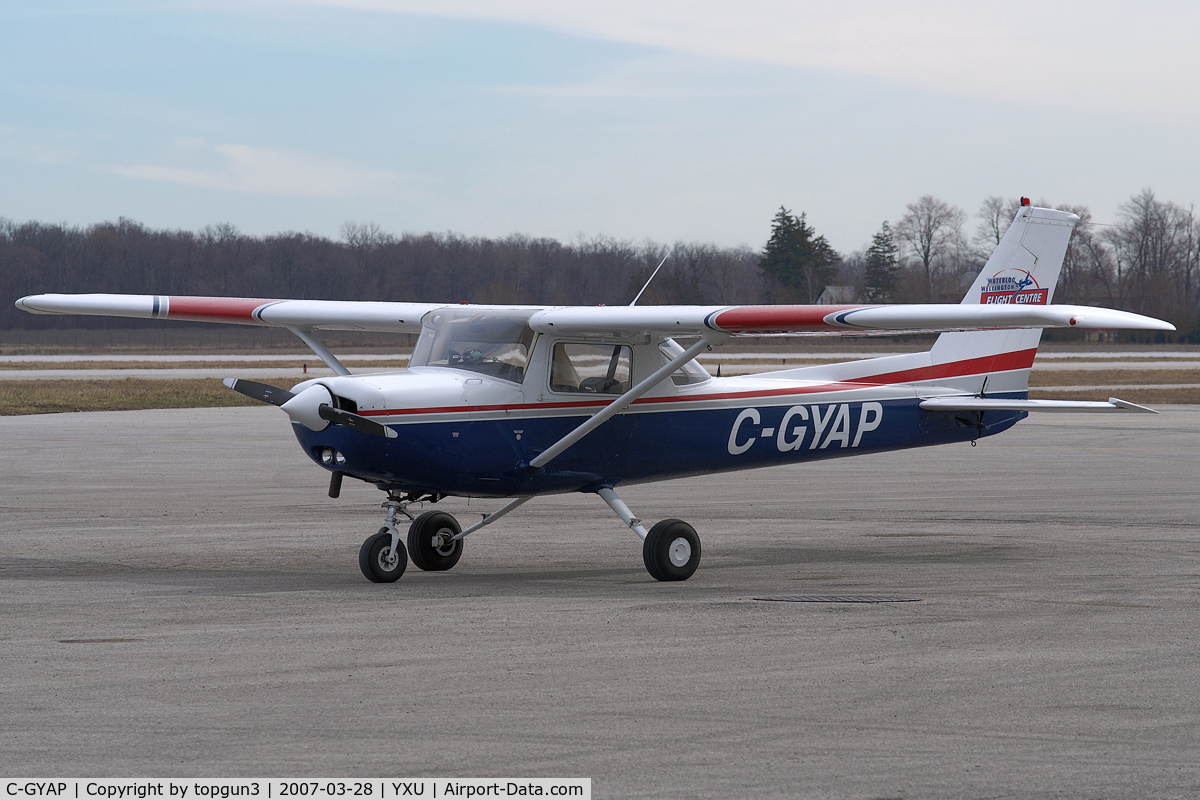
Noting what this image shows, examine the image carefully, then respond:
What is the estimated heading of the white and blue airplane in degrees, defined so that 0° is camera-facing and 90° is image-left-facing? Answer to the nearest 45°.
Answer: approximately 45°
